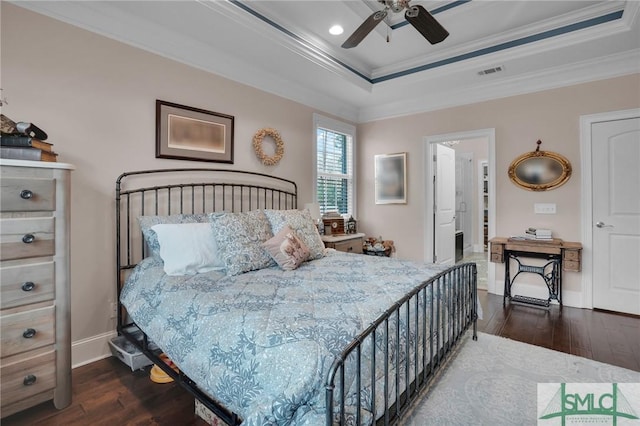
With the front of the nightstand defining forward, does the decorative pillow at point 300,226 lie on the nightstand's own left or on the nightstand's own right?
on the nightstand's own right

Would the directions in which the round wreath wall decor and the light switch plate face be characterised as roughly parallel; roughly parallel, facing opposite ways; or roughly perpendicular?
roughly perpendicular

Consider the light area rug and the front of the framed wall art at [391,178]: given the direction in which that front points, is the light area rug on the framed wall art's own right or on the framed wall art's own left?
on the framed wall art's own left

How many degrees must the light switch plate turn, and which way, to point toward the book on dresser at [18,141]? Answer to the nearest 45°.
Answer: approximately 45° to its right

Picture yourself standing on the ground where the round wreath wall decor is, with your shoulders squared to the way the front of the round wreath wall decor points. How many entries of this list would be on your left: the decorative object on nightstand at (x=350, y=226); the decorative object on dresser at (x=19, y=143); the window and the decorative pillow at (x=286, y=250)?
2

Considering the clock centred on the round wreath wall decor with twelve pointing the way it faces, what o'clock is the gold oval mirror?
The gold oval mirror is roughly at 11 o'clock from the round wreath wall decor.

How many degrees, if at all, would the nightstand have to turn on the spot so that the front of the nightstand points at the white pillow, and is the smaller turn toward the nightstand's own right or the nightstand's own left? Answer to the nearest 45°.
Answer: approximately 90° to the nightstand's own right

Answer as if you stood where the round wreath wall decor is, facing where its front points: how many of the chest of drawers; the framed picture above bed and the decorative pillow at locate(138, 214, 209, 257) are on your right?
3

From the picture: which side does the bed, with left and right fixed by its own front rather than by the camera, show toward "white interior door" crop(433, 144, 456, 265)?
left

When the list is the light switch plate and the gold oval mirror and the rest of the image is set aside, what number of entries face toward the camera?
2

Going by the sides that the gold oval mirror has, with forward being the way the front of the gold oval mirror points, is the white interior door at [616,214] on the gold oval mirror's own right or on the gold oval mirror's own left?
on the gold oval mirror's own left

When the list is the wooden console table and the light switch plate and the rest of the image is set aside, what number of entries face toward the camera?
2
